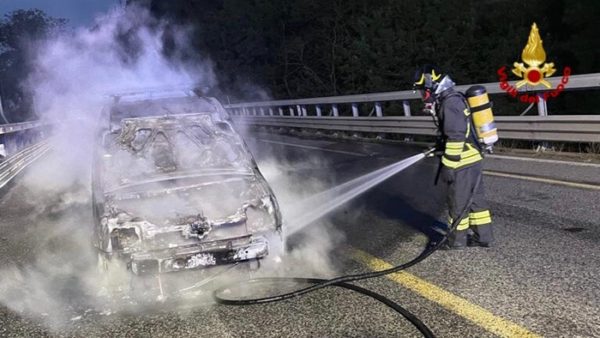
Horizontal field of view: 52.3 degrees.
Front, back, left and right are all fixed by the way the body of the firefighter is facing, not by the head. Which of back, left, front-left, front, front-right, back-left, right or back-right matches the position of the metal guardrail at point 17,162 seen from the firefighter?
front-right

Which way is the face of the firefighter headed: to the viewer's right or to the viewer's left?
to the viewer's left

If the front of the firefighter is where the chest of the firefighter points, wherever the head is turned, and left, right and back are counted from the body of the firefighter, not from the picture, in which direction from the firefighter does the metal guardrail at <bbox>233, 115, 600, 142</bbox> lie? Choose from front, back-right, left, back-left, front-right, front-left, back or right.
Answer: right

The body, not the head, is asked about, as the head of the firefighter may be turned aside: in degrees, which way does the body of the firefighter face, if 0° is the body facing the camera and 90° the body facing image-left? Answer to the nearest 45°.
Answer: approximately 90°

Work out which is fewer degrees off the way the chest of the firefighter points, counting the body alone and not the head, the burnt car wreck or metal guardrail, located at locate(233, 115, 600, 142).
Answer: the burnt car wreck

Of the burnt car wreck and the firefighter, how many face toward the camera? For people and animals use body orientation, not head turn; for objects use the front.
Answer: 1

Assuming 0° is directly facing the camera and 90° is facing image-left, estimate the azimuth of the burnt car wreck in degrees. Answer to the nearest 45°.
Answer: approximately 0°

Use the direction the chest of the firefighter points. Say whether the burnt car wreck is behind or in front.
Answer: in front

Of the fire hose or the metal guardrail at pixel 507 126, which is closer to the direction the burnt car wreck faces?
the fire hose

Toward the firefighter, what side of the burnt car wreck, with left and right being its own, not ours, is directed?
left
